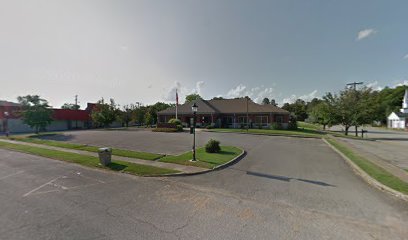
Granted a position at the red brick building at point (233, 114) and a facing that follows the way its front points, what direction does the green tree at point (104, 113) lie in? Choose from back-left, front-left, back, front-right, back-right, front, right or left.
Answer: right

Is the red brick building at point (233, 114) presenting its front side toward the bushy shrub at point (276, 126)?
no

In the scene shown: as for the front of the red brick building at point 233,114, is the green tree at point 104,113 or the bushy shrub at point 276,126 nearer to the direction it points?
the bushy shrub

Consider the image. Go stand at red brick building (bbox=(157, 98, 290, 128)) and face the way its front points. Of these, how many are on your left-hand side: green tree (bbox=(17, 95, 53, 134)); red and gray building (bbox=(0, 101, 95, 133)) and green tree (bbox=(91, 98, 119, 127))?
0

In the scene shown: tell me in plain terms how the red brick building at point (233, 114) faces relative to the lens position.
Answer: facing the viewer

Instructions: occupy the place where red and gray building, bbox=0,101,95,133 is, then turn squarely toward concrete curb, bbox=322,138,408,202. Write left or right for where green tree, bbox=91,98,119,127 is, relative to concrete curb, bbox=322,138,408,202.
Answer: left

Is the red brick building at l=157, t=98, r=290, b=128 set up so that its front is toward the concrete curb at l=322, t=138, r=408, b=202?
yes

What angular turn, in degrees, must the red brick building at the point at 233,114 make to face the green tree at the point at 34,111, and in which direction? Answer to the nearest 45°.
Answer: approximately 90° to its right

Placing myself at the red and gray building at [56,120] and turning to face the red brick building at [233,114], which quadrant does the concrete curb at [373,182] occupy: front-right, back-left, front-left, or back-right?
front-right

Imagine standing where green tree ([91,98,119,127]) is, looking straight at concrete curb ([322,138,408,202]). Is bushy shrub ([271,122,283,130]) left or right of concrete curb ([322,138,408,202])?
left

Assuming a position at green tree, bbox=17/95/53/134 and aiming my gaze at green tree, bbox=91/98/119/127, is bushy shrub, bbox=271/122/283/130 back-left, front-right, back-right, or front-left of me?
front-right

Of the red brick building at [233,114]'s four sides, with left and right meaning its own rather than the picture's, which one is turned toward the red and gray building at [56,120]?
right

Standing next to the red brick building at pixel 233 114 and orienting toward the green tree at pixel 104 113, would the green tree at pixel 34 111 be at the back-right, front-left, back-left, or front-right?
front-left

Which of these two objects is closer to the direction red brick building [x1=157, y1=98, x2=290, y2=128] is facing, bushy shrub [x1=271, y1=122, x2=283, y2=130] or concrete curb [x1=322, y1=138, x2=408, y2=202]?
the concrete curb

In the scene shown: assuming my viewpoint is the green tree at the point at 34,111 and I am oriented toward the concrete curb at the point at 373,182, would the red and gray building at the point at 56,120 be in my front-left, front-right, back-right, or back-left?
back-left
